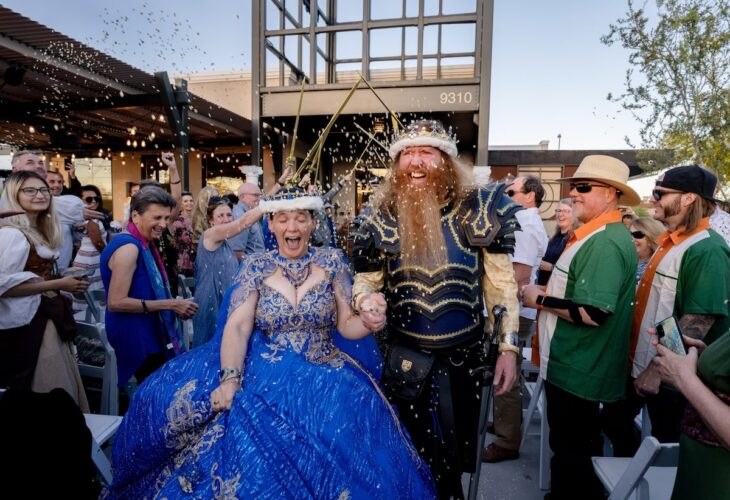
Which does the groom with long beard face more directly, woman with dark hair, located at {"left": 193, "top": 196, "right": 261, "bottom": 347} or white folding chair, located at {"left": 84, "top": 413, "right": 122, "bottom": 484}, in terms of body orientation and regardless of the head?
the white folding chair

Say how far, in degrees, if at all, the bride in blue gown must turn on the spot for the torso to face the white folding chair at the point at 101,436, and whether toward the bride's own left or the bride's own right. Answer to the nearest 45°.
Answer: approximately 90° to the bride's own right

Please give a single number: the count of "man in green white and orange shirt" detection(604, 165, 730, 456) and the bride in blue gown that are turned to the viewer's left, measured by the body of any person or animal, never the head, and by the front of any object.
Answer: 1

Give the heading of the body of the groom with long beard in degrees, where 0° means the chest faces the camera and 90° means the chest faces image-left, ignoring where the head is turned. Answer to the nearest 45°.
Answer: approximately 0°

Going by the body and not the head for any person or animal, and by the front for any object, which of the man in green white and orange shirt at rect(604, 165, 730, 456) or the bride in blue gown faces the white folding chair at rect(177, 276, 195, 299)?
the man in green white and orange shirt

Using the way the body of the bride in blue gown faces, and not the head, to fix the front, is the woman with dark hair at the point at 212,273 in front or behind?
behind

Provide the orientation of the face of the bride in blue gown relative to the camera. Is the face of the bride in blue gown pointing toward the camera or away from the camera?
toward the camera

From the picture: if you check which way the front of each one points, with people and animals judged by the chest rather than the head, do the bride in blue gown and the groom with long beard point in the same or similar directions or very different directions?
same or similar directions

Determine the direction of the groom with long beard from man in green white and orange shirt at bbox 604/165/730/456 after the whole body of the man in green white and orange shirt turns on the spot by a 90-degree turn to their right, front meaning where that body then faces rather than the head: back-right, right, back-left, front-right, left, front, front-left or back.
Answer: back-left

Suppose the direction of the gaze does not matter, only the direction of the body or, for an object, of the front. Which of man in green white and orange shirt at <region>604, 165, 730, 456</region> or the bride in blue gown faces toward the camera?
the bride in blue gown

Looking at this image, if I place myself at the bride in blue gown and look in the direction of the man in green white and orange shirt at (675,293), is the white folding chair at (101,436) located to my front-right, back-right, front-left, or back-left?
back-left

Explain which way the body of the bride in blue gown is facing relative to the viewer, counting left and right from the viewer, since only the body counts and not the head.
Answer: facing the viewer

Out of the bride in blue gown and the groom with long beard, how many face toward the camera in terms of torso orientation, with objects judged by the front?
2

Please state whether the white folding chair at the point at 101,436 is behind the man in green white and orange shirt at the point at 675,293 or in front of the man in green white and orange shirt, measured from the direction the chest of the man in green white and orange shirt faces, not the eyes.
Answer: in front

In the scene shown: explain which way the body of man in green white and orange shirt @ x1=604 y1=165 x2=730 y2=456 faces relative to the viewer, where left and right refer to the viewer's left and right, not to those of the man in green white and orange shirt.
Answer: facing to the left of the viewer

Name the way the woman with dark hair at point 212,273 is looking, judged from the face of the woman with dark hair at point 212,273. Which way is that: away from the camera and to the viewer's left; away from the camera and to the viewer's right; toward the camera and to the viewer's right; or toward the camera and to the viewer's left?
toward the camera and to the viewer's right
